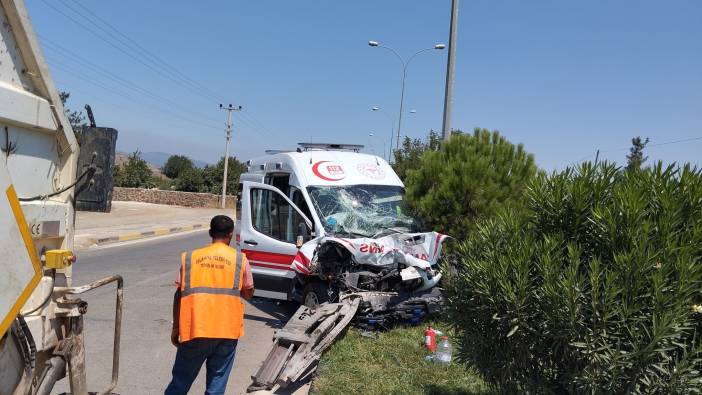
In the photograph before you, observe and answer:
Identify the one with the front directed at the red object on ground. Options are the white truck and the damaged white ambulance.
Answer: the damaged white ambulance

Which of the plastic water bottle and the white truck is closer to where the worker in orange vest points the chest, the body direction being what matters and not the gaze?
the plastic water bottle

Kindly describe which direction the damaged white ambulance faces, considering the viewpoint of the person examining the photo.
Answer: facing the viewer and to the right of the viewer

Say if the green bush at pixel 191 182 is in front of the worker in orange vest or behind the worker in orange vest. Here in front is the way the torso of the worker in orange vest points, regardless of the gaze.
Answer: in front

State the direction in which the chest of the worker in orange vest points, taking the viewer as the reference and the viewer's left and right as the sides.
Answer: facing away from the viewer

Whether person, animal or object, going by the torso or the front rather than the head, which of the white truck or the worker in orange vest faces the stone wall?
the worker in orange vest

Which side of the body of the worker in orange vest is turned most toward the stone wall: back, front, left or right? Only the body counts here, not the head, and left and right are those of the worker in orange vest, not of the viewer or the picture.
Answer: front
